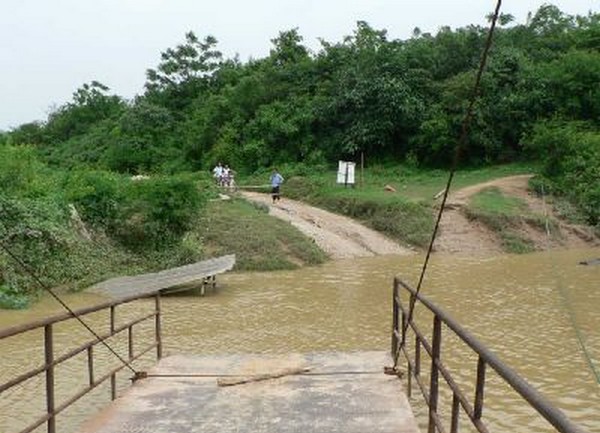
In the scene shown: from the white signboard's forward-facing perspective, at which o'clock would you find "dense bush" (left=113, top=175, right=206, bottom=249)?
The dense bush is roughly at 1 o'clock from the white signboard.

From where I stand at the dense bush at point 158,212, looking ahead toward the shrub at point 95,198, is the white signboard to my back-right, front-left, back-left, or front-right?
back-right

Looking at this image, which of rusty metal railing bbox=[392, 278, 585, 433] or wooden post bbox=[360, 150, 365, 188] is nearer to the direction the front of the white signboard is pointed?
the rusty metal railing

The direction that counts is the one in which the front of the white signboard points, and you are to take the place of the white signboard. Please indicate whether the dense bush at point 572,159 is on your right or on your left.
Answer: on your left

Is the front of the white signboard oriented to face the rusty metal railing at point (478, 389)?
yes

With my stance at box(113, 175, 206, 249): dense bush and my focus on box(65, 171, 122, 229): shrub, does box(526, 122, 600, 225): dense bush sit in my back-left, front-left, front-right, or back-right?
back-right

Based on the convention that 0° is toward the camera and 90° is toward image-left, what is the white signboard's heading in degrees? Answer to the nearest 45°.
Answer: approximately 0°

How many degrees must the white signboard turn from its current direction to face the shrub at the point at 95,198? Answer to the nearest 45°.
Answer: approximately 45° to its right

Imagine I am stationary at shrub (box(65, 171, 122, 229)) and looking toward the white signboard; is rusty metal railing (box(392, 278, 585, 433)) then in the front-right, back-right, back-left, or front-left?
back-right
